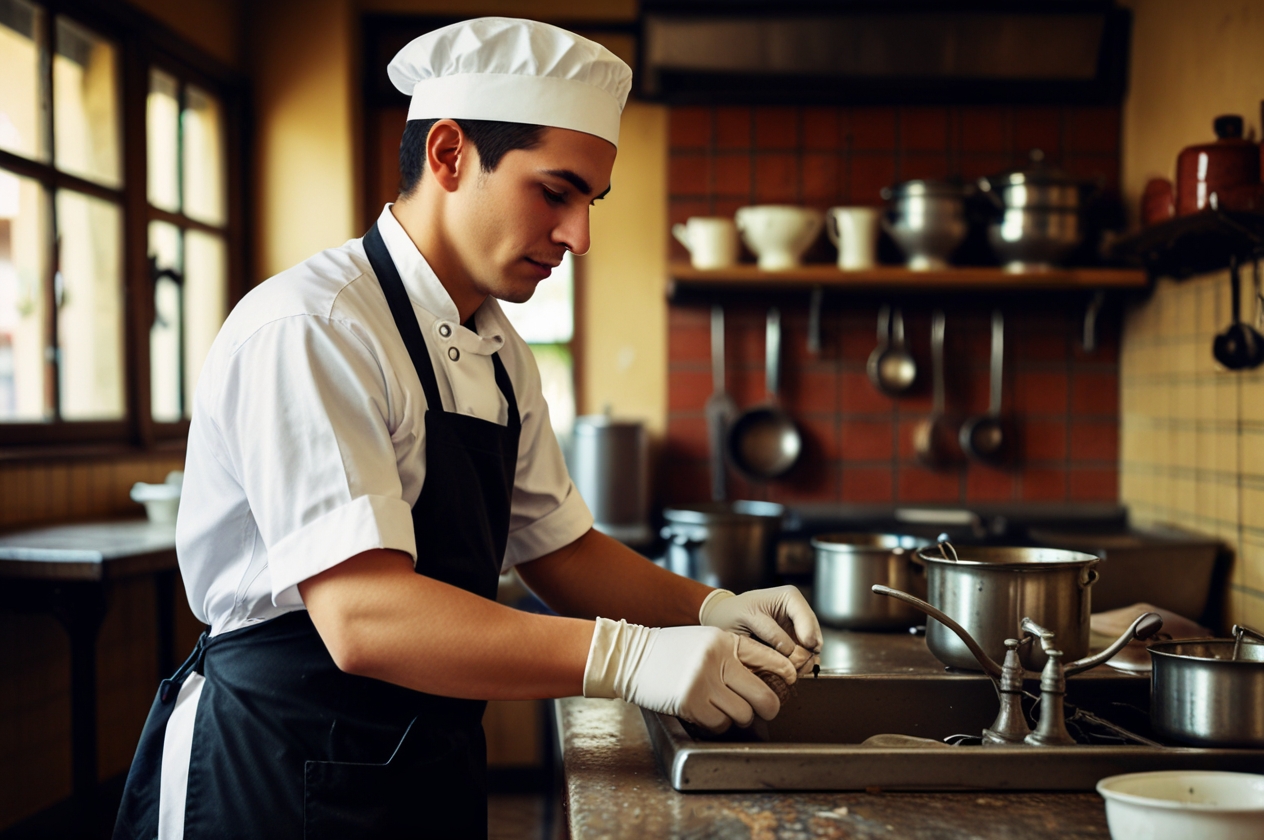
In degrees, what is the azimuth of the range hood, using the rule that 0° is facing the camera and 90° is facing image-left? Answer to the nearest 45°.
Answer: approximately 0°

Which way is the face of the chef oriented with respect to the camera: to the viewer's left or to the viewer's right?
to the viewer's right

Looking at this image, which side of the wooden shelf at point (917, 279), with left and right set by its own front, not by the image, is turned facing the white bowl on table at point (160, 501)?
right

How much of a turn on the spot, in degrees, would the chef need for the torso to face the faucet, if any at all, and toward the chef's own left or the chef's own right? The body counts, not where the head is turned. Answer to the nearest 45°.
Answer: approximately 45° to the chef's own left

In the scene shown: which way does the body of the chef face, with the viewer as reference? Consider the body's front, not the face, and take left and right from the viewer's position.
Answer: facing the viewer and to the right of the viewer

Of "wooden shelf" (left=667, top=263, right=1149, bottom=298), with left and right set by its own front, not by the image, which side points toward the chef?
front

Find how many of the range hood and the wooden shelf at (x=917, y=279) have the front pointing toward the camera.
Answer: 2

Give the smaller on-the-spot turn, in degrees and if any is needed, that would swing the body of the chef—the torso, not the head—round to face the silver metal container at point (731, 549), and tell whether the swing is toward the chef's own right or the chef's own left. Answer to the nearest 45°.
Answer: approximately 90° to the chef's own left

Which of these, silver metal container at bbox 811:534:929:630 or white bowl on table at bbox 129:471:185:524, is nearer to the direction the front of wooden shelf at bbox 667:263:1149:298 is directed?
the silver metal container

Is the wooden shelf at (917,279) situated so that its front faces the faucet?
yes

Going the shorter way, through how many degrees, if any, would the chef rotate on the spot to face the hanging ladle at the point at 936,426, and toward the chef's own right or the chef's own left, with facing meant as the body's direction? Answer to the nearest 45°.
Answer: approximately 90° to the chef's own left

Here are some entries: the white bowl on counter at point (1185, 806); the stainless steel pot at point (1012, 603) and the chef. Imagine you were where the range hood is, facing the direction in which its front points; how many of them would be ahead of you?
3
